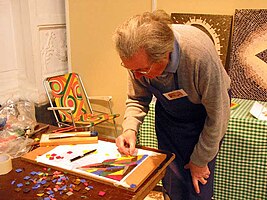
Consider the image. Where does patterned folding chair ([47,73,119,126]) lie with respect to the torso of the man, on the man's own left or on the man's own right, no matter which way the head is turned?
on the man's own right

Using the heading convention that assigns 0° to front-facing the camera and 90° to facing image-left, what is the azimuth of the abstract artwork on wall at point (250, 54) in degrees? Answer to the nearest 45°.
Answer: approximately 0°

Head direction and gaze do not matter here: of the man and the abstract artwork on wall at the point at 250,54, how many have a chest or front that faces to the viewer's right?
0

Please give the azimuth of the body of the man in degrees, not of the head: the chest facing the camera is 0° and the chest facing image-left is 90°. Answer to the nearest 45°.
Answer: approximately 45°

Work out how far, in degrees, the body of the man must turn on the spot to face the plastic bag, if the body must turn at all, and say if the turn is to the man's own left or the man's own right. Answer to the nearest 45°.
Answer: approximately 45° to the man's own right

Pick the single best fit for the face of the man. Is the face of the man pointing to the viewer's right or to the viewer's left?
to the viewer's left

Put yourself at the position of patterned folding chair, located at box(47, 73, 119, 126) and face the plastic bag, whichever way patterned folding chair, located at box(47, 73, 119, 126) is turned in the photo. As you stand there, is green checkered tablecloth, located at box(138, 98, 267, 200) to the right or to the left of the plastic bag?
left

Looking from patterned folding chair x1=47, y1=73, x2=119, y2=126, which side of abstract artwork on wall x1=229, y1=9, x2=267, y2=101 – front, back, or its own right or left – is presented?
right

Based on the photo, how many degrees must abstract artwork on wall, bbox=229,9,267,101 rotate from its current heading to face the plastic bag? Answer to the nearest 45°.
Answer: approximately 45° to its right

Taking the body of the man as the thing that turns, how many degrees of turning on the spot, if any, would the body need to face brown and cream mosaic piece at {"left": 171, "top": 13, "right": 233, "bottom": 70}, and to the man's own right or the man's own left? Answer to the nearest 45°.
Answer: approximately 135° to the man's own right

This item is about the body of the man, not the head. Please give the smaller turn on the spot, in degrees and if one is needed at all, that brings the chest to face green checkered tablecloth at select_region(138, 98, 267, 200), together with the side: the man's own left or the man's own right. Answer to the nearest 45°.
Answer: approximately 180°

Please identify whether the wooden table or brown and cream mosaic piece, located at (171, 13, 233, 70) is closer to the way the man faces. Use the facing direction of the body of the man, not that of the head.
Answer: the wooden table
